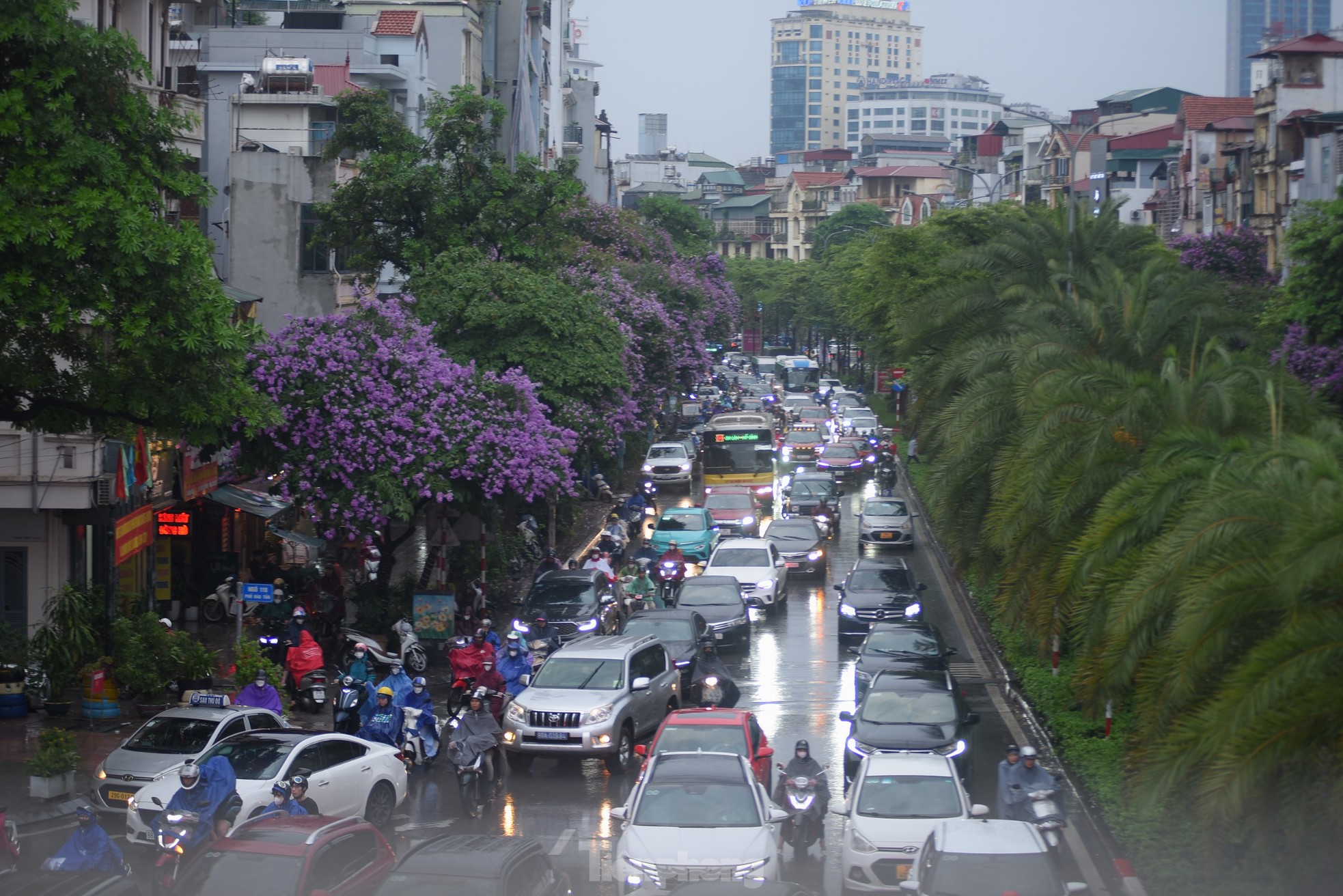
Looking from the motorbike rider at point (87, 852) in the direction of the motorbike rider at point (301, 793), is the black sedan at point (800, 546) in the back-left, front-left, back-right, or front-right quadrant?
front-left

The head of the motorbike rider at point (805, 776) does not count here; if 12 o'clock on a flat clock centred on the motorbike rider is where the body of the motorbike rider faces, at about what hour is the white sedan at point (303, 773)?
The white sedan is roughly at 3 o'clock from the motorbike rider.

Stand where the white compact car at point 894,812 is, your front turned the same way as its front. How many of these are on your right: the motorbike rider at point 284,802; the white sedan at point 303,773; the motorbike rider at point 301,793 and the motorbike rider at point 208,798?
4

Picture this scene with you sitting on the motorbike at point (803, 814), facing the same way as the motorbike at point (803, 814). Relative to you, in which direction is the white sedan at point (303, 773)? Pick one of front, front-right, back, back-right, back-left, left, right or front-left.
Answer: right

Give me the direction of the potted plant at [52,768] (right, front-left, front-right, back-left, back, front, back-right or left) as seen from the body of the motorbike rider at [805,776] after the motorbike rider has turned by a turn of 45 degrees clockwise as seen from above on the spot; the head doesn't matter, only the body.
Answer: front-right

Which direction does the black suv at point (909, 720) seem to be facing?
toward the camera

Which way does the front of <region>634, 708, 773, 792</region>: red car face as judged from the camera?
facing the viewer

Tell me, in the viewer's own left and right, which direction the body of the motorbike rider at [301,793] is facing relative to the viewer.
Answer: facing the viewer and to the left of the viewer

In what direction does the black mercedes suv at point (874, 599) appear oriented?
toward the camera

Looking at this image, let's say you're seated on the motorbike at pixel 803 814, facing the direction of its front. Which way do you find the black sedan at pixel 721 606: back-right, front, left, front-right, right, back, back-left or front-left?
back

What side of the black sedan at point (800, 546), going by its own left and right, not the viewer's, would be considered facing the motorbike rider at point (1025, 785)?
front
